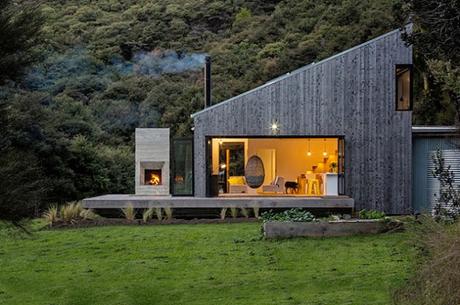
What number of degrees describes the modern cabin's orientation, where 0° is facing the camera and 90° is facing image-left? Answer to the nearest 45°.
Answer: approximately 0°

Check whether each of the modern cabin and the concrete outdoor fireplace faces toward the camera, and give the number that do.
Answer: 2

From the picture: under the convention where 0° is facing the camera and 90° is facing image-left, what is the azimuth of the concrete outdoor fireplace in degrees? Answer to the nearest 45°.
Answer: approximately 0°

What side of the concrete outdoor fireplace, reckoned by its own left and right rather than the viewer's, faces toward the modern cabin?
left

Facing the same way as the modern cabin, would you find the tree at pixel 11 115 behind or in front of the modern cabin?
in front

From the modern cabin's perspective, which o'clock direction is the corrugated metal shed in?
The corrugated metal shed is roughly at 9 o'clock from the modern cabin.

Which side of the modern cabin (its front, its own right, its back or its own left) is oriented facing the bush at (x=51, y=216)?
right
